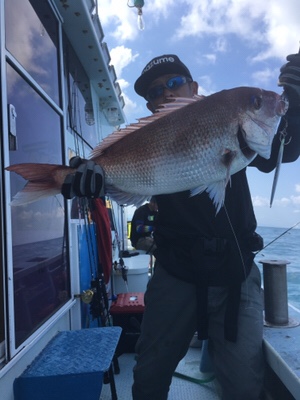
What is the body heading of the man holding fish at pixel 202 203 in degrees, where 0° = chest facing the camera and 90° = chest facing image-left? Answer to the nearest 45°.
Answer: approximately 0°
